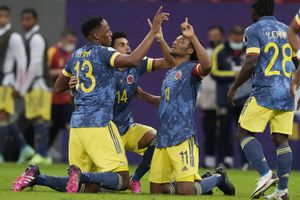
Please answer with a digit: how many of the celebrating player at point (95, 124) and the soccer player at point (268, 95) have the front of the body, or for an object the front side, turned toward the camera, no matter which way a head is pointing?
0

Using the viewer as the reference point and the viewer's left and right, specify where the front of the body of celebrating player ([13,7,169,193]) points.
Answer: facing away from the viewer and to the right of the viewer

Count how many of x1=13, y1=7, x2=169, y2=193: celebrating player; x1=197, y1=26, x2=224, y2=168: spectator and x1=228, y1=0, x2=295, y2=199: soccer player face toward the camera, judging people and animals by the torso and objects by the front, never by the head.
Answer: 1

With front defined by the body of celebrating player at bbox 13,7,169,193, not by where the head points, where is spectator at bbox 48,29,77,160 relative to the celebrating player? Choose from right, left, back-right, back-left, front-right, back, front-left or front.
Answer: front-left

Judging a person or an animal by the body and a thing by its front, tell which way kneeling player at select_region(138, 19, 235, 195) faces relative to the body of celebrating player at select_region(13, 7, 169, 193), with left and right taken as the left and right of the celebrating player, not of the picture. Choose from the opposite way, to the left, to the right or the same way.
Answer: the opposite way

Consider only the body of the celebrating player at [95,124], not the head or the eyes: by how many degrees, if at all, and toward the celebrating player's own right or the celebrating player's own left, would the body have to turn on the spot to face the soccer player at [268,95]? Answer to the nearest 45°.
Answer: approximately 45° to the celebrating player's own right

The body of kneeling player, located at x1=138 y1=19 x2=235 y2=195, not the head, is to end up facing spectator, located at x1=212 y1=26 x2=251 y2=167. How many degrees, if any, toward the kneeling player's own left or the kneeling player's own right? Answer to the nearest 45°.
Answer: approximately 135° to the kneeling player's own right

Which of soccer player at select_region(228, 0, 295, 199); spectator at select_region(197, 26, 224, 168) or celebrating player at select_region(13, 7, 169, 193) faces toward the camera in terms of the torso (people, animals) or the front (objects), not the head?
the spectator

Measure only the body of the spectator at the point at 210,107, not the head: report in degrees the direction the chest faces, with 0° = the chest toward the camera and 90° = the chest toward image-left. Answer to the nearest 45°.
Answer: approximately 0°

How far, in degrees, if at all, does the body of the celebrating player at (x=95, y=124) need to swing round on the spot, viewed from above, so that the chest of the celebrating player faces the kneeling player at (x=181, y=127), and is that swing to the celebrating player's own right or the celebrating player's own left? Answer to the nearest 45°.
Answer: approximately 45° to the celebrating player's own right

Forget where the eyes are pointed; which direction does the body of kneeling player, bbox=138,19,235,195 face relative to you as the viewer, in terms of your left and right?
facing the viewer and to the left of the viewer

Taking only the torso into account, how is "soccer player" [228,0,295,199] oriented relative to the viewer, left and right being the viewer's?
facing away from the viewer and to the left of the viewer
